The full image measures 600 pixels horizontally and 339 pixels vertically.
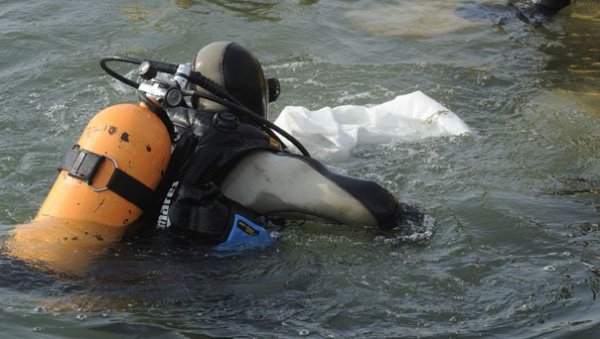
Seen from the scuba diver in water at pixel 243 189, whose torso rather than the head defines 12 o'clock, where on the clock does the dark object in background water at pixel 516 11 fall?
The dark object in background water is roughly at 10 o'clock from the scuba diver in water.

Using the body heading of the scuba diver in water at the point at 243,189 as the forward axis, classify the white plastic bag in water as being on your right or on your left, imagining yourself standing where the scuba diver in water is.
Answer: on your left

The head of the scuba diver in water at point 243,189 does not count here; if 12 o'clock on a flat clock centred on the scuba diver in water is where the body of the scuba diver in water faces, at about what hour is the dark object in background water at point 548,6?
The dark object in background water is roughly at 10 o'clock from the scuba diver in water.

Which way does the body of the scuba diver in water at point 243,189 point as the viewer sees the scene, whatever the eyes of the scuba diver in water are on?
to the viewer's right
